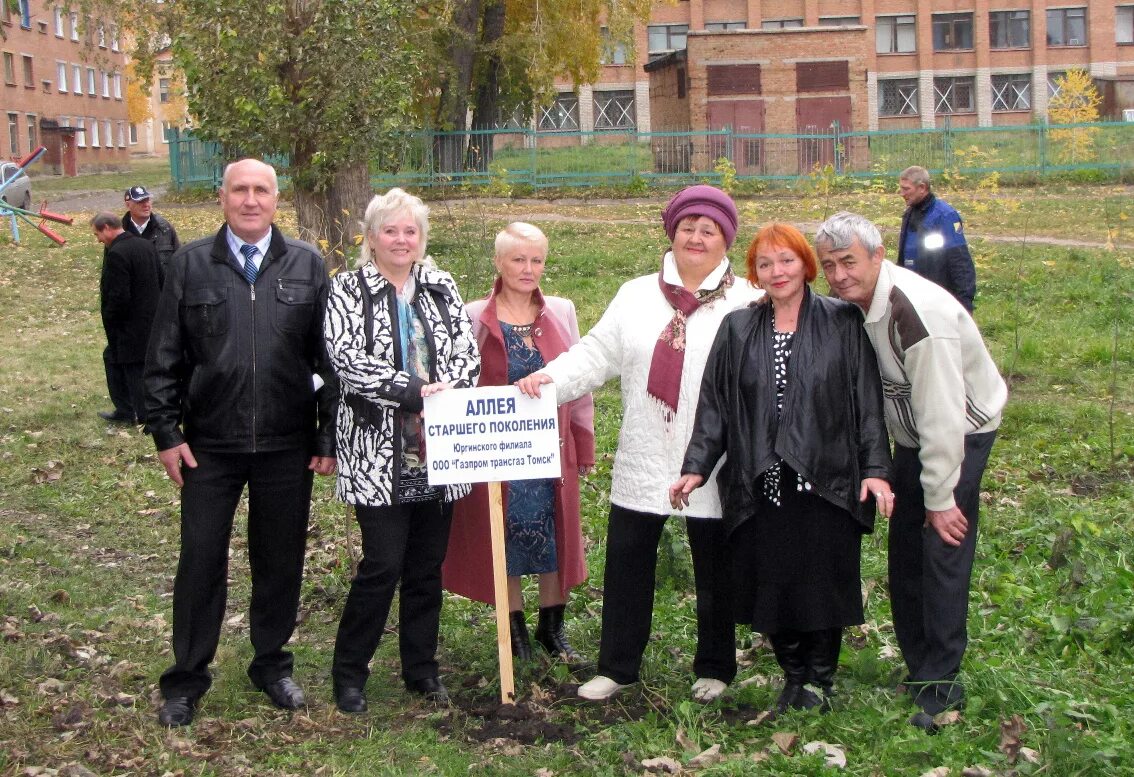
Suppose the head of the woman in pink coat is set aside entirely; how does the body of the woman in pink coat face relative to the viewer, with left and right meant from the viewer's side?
facing the viewer

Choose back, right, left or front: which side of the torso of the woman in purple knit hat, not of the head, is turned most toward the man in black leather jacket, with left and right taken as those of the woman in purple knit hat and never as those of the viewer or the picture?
right

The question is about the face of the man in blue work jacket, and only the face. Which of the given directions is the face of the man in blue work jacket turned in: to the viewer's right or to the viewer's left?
to the viewer's left

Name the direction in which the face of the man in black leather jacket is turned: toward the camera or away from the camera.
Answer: toward the camera

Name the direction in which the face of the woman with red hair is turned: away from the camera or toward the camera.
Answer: toward the camera

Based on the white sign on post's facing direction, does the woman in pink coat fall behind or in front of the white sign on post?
behind

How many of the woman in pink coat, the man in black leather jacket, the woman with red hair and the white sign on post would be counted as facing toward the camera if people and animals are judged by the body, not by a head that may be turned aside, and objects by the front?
4

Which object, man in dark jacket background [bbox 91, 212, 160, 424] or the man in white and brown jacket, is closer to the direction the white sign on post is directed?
the man in white and brown jacket

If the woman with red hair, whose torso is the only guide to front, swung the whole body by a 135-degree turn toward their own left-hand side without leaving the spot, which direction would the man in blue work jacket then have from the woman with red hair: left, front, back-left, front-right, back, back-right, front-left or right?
front-left

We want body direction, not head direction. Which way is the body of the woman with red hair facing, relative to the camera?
toward the camera
